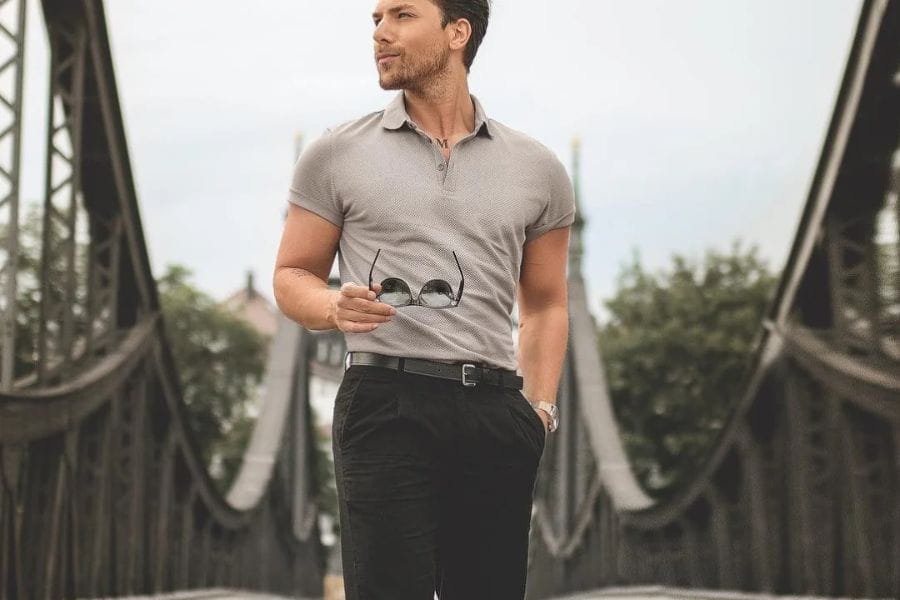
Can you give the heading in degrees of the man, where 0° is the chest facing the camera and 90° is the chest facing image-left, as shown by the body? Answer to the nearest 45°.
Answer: approximately 0°

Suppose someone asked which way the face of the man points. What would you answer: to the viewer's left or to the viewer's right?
to the viewer's left

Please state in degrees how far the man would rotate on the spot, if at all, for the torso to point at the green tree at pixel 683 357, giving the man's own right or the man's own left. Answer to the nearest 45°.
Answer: approximately 180°
